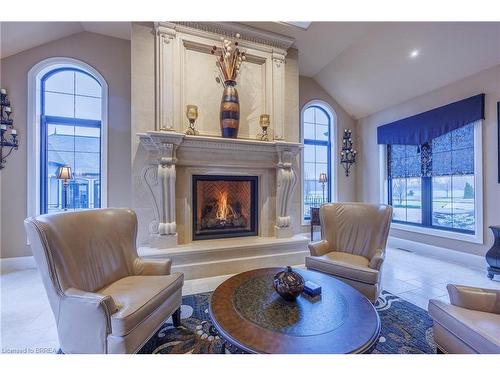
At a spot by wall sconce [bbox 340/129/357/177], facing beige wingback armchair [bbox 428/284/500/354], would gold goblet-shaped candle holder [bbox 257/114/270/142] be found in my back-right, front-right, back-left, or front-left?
front-right

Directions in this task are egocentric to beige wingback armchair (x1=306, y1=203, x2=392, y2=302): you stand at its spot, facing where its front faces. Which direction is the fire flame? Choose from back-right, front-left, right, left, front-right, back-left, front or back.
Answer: front-right

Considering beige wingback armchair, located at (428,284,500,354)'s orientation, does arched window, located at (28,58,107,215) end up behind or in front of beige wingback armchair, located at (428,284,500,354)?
in front

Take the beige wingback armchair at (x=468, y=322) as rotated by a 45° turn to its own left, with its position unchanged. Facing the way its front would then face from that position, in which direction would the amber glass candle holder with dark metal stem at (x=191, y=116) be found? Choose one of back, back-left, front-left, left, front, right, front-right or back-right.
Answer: right

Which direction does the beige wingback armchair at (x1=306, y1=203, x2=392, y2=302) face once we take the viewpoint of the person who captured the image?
facing the viewer and to the left of the viewer

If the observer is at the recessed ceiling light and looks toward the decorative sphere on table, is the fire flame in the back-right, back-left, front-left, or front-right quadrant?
front-right

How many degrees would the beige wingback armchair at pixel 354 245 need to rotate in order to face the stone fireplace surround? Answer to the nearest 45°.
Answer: approximately 45° to its right

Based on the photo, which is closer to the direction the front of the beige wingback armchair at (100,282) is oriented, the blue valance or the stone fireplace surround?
the blue valance

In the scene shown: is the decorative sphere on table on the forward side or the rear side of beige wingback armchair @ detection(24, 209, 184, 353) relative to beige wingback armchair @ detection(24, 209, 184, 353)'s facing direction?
on the forward side

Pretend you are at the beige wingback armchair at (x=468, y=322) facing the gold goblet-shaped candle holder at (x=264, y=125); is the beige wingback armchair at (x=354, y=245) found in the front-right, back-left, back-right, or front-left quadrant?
front-right

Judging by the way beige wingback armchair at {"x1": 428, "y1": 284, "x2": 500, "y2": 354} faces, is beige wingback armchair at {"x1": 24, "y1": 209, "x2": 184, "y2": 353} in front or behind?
in front

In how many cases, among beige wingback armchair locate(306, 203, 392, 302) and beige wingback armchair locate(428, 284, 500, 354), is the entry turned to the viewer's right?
0

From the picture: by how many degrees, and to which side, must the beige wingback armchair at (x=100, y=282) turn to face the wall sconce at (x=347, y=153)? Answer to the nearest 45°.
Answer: approximately 45° to its left

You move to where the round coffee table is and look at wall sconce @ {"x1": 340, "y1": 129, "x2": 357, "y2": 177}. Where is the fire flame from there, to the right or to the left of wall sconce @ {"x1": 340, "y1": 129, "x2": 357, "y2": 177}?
left

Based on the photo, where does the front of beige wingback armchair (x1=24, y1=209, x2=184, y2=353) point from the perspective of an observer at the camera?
facing the viewer and to the right of the viewer

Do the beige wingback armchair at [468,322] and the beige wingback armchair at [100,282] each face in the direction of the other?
yes
